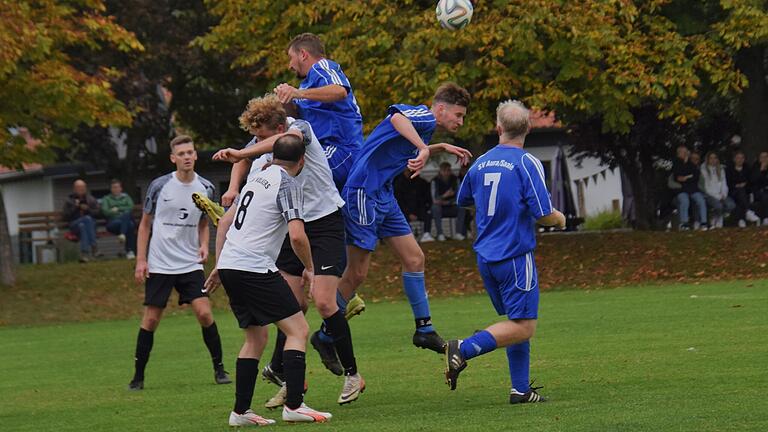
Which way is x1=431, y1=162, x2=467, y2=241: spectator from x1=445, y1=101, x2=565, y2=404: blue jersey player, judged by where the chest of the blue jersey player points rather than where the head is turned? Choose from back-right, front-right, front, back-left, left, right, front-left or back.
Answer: front-left

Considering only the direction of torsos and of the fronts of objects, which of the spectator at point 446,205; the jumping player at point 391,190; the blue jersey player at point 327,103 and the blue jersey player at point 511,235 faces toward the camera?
the spectator

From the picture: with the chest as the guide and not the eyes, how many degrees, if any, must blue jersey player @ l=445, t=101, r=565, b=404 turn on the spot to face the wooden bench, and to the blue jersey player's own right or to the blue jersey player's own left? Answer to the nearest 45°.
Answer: approximately 90° to the blue jersey player's own left

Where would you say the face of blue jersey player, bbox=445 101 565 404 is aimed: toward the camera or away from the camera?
away from the camera

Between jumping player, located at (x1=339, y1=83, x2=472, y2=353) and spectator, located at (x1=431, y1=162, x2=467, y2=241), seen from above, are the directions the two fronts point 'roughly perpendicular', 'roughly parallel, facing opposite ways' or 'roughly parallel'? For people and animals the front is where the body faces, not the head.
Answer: roughly perpendicular

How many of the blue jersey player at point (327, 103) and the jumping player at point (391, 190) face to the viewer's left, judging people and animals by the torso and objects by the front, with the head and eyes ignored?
1
